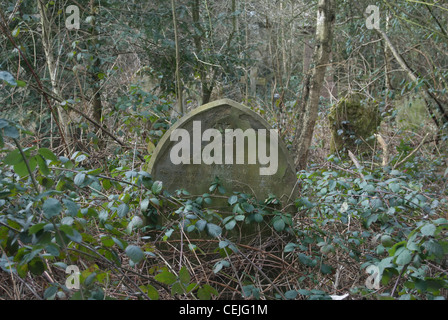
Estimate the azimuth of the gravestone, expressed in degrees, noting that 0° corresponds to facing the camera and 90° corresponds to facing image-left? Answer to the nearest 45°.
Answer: approximately 0°

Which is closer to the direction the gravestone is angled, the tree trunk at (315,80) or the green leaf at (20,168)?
the green leaf

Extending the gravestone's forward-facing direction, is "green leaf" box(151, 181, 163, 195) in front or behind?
in front

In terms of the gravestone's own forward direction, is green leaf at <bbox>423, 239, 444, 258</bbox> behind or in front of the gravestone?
in front

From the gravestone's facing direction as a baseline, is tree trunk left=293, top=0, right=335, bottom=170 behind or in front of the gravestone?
behind

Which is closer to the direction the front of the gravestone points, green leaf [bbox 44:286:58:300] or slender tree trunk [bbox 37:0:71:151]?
the green leaf

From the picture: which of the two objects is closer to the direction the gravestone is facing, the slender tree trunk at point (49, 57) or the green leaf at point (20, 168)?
the green leaf

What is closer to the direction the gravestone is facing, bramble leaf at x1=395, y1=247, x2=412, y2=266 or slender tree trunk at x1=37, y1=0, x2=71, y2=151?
the bramble leaf

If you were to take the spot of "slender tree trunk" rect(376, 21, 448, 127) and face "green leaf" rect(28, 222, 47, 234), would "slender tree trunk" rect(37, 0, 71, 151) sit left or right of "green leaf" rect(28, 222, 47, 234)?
right
